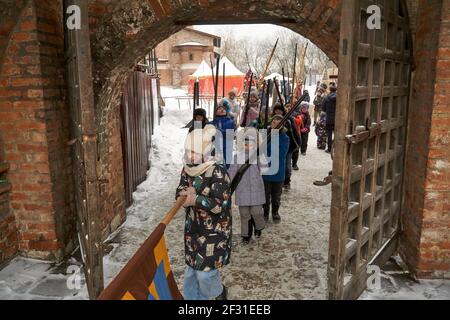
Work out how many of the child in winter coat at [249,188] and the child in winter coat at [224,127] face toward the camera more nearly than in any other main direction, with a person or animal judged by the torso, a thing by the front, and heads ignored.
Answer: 2

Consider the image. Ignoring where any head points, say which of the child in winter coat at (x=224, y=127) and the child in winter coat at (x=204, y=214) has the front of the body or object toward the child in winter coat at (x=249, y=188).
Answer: the child in winter coat at (x=224, y=127)

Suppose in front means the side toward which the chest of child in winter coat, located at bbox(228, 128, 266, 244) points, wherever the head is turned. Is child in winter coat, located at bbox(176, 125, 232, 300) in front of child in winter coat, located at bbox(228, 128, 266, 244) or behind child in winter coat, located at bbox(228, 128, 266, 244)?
in front

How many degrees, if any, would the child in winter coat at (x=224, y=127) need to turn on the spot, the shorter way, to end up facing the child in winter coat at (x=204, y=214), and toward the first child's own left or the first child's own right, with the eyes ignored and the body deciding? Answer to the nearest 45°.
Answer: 0° — they already face them

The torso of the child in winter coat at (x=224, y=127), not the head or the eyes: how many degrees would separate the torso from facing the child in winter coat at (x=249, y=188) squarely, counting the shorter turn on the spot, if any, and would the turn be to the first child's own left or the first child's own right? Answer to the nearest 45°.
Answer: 0° — they already face them

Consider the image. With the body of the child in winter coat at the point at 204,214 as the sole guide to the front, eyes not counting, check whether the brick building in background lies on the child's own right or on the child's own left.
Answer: on the child's own right

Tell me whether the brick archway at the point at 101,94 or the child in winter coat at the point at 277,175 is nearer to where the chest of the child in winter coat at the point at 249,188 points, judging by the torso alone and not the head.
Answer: the brick archway

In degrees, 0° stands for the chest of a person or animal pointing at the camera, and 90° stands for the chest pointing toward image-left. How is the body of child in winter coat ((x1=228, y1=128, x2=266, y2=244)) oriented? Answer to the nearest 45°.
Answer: approximately 0°
